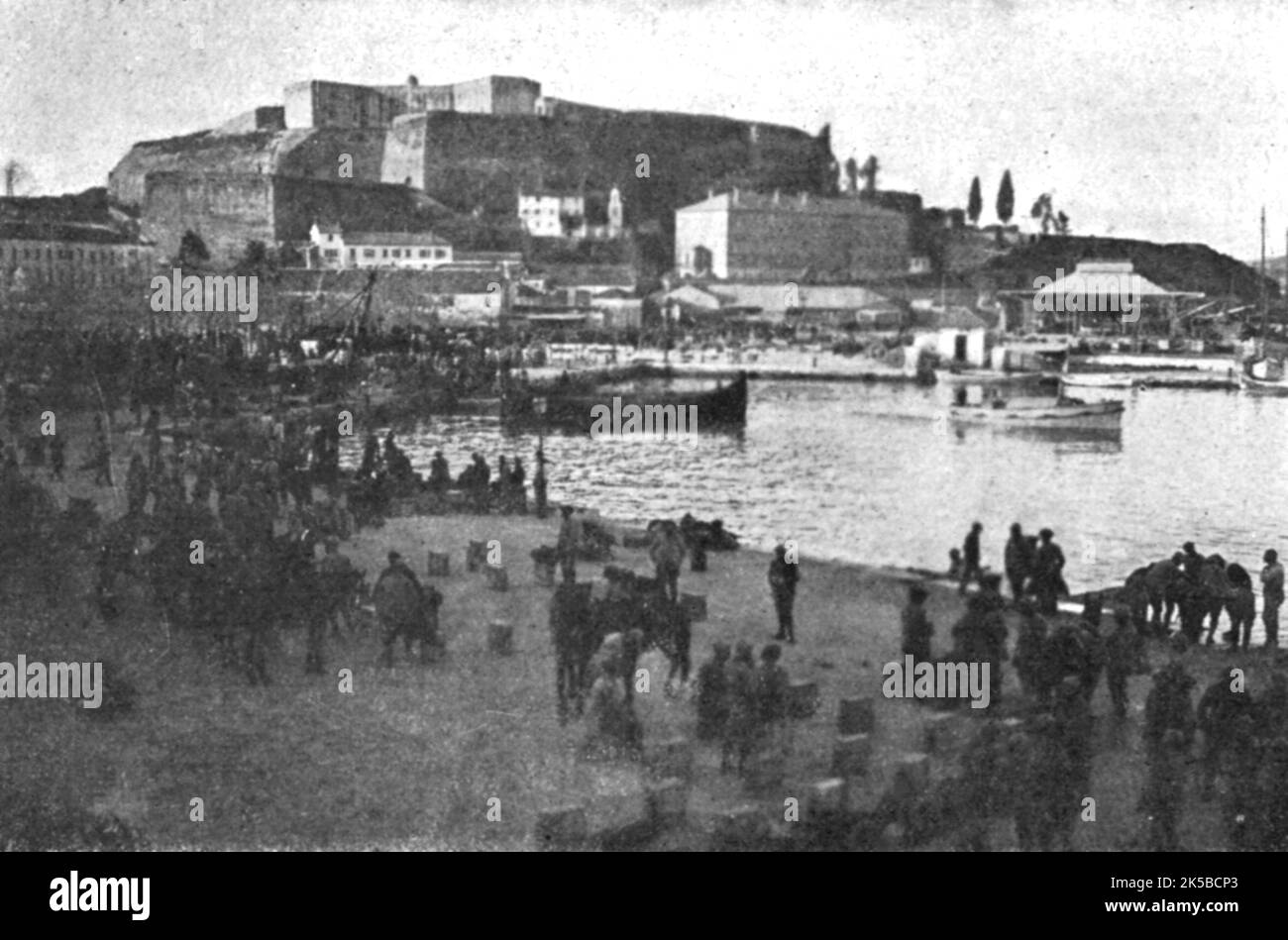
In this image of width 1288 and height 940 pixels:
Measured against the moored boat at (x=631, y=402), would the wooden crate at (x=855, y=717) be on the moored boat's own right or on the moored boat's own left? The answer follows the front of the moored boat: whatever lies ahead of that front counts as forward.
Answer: on the moored boat's own right

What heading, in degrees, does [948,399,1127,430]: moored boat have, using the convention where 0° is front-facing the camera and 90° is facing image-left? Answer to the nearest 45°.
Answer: approximately 270°

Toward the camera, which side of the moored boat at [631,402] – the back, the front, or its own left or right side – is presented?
right

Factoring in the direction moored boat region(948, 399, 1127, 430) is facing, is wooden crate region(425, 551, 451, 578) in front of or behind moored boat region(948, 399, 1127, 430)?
behind

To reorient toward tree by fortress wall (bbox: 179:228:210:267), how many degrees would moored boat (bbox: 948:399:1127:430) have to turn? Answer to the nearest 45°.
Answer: approximately 180°

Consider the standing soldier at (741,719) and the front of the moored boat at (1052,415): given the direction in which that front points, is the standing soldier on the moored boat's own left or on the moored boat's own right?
on the moored boat's own right

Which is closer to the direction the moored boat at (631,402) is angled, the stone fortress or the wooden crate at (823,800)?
the wooden crate

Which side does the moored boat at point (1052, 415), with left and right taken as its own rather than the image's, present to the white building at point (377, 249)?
back
